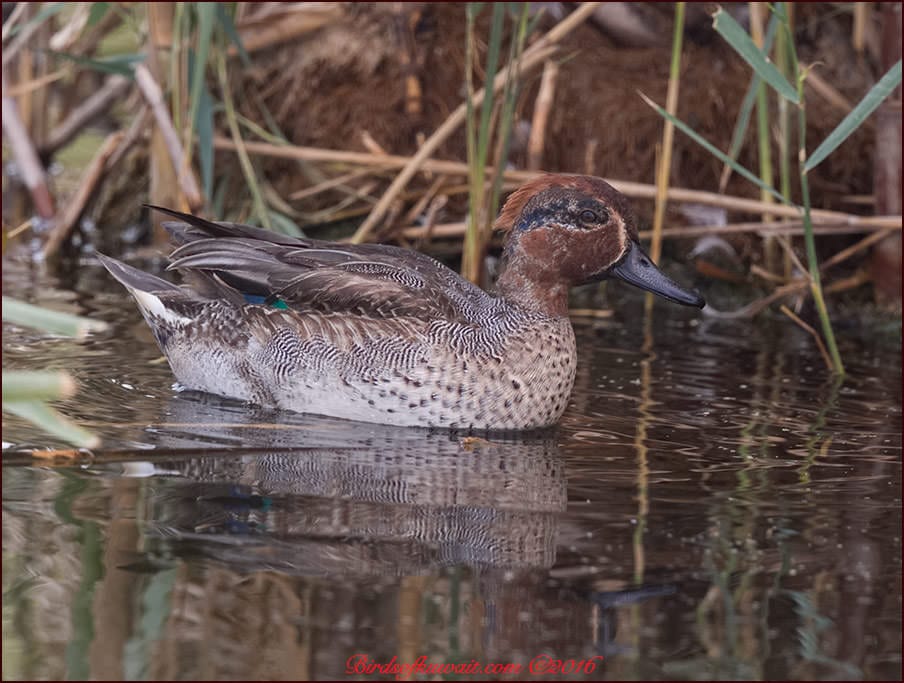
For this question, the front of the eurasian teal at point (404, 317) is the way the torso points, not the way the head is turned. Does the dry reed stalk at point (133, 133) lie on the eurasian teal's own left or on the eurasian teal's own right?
on the eurasian teal's own left

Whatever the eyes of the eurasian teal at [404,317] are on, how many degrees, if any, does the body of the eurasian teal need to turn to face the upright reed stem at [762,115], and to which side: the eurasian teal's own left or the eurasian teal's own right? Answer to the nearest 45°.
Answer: approximately 45° to the eurasian teal's own left

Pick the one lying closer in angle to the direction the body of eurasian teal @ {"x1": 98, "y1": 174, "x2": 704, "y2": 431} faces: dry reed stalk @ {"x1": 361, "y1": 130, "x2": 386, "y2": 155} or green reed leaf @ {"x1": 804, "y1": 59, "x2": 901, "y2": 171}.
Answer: the green reed leaf

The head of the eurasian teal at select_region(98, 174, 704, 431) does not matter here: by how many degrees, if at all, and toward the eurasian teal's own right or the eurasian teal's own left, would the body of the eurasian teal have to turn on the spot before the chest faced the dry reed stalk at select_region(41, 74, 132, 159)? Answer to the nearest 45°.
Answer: approximately 135° to the eurasian teal's own left

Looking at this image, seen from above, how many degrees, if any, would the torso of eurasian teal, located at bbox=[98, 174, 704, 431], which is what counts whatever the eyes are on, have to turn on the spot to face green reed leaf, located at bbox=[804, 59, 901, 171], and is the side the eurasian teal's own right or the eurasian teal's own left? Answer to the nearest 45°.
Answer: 0° — it already faces it

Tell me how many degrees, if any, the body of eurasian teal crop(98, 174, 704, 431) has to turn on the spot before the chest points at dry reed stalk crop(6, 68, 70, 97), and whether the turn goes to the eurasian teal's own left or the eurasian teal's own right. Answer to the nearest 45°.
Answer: approximately 135° to the eurasian teal's own left

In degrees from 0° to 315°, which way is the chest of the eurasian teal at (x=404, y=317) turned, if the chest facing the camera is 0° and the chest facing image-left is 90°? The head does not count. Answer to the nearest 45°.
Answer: approximately 270°

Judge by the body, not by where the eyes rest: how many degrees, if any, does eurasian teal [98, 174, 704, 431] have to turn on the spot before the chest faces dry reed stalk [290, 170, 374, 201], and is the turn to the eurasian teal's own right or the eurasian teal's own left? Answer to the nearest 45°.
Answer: approximately 90° to the eurasian teal's own left

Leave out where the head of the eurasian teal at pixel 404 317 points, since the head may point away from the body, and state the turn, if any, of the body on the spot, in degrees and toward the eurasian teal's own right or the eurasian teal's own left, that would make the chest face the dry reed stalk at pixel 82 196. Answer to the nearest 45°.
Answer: approximately 135° to the eurasian teal's own left

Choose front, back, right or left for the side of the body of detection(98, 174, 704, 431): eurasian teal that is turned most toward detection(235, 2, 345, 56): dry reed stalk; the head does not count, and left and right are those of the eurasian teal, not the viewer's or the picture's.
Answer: left

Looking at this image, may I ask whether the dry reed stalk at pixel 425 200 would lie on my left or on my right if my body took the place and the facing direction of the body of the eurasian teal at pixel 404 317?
on my left
